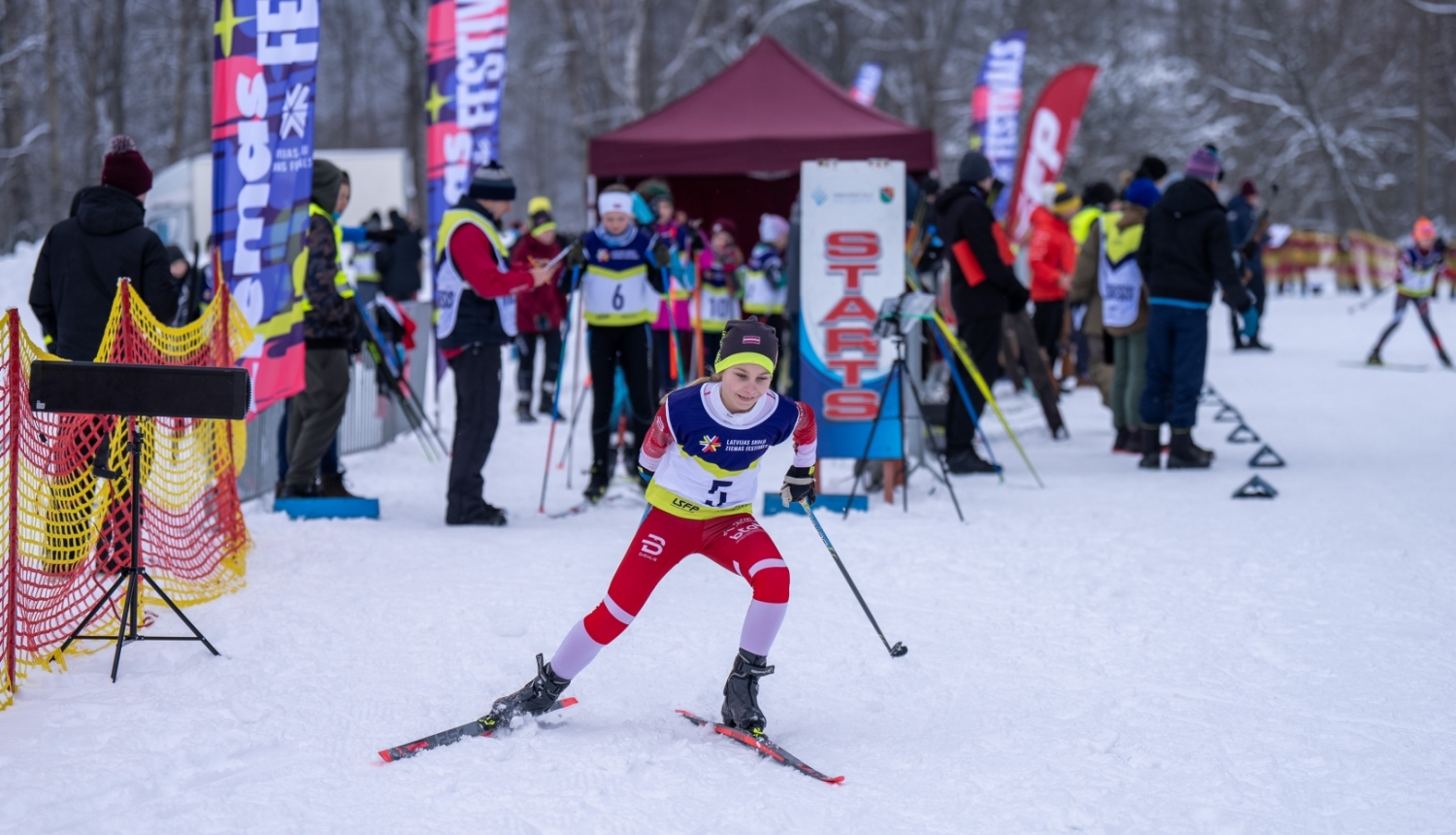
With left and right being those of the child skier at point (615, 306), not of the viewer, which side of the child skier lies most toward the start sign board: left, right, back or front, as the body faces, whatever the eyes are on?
left

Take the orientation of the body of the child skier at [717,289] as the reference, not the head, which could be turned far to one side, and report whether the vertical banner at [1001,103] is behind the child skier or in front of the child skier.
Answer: behind

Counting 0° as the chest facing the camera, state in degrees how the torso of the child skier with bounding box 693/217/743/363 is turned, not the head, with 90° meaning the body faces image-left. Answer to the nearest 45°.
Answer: approximately 0°

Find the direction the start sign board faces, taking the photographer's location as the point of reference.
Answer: facing the viewer

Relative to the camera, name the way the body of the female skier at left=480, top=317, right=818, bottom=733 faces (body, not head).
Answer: toward the camera

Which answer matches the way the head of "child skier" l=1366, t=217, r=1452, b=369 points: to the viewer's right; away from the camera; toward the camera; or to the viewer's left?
toward the camera

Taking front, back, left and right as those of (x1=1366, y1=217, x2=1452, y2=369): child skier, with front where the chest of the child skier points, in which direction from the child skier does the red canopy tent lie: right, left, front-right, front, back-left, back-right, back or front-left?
front-right

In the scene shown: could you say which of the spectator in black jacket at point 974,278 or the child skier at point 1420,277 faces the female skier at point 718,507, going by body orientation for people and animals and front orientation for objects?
the child skier

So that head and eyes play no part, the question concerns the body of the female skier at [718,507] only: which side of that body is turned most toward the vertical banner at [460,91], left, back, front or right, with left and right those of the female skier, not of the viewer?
back

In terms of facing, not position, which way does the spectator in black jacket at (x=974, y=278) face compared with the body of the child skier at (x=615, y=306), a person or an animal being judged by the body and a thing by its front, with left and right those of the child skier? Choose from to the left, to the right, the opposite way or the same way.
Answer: to the left

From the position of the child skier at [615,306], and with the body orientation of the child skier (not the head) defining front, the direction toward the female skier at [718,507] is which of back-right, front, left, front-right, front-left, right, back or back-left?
front

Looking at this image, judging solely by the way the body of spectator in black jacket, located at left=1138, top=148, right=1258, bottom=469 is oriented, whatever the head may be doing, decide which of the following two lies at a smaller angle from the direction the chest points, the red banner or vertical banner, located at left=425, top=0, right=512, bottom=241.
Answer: the red banner

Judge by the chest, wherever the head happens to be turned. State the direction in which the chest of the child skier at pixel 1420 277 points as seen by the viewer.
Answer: toward the camera

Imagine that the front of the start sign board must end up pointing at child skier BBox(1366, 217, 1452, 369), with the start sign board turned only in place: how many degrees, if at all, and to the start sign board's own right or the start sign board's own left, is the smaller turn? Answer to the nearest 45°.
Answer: approximately 135° to the start sign board's own left

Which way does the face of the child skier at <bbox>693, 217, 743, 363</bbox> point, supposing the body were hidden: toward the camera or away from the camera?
toward the camera

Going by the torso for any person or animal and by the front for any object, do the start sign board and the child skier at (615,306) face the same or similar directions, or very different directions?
same or similar directions

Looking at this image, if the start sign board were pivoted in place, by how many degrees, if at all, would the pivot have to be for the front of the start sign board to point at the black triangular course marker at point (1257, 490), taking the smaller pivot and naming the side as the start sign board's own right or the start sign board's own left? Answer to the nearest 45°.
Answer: approximately 90° to the start sign board's own left
